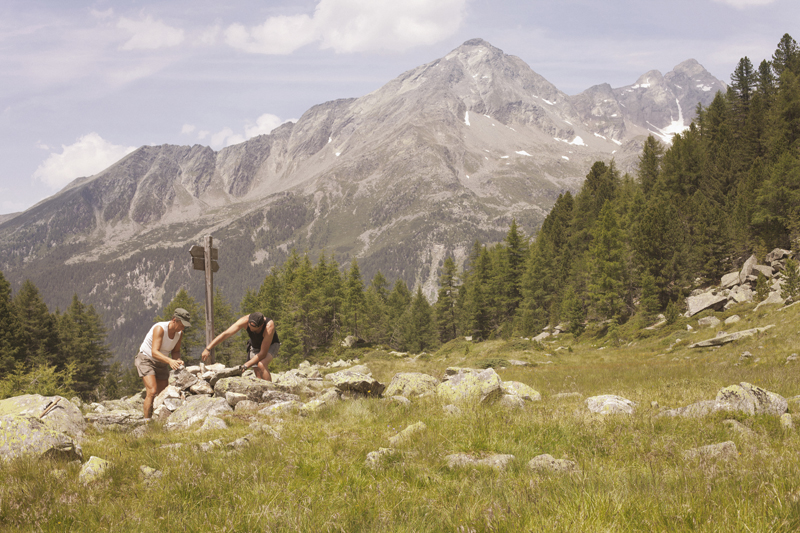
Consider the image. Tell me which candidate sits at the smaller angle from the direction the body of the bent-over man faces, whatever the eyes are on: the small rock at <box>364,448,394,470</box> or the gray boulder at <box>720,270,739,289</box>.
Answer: the small rock

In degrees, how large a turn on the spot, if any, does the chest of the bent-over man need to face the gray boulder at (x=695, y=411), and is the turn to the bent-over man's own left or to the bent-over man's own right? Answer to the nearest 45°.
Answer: approximately 90° to the bent-over man's own left

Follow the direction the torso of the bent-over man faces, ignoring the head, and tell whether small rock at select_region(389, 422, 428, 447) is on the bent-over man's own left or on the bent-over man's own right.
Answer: on the bent-over man's own left

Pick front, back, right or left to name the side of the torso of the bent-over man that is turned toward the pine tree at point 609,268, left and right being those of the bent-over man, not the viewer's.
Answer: back

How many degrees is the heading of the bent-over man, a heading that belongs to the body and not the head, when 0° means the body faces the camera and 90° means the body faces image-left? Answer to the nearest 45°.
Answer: approximately 45°

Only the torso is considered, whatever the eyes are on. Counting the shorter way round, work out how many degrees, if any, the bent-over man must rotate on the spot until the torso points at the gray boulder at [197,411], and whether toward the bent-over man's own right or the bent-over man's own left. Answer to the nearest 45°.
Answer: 0° — they already face it

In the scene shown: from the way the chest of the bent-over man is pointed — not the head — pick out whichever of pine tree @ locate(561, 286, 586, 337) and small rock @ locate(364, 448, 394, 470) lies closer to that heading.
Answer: the small rock
